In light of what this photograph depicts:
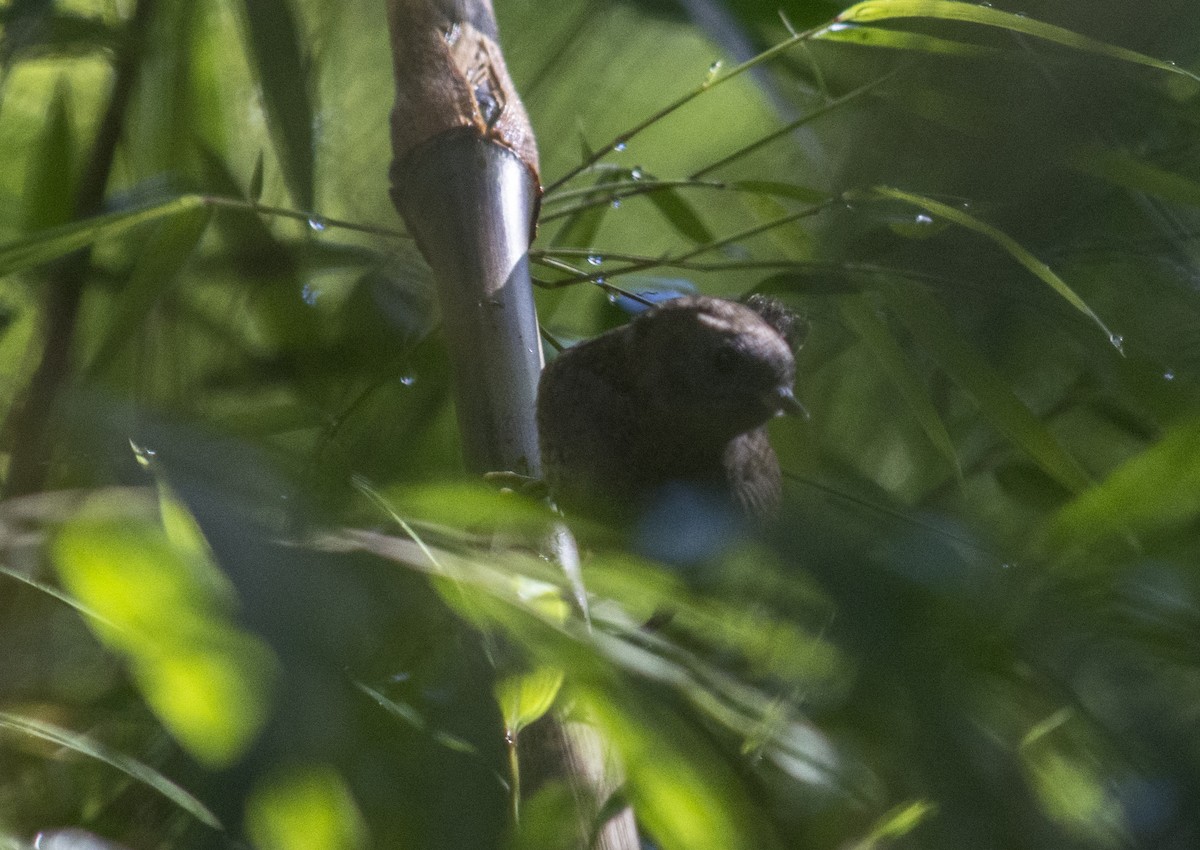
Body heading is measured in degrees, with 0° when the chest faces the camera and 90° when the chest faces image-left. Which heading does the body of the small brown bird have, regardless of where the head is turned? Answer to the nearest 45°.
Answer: approximately 270°
